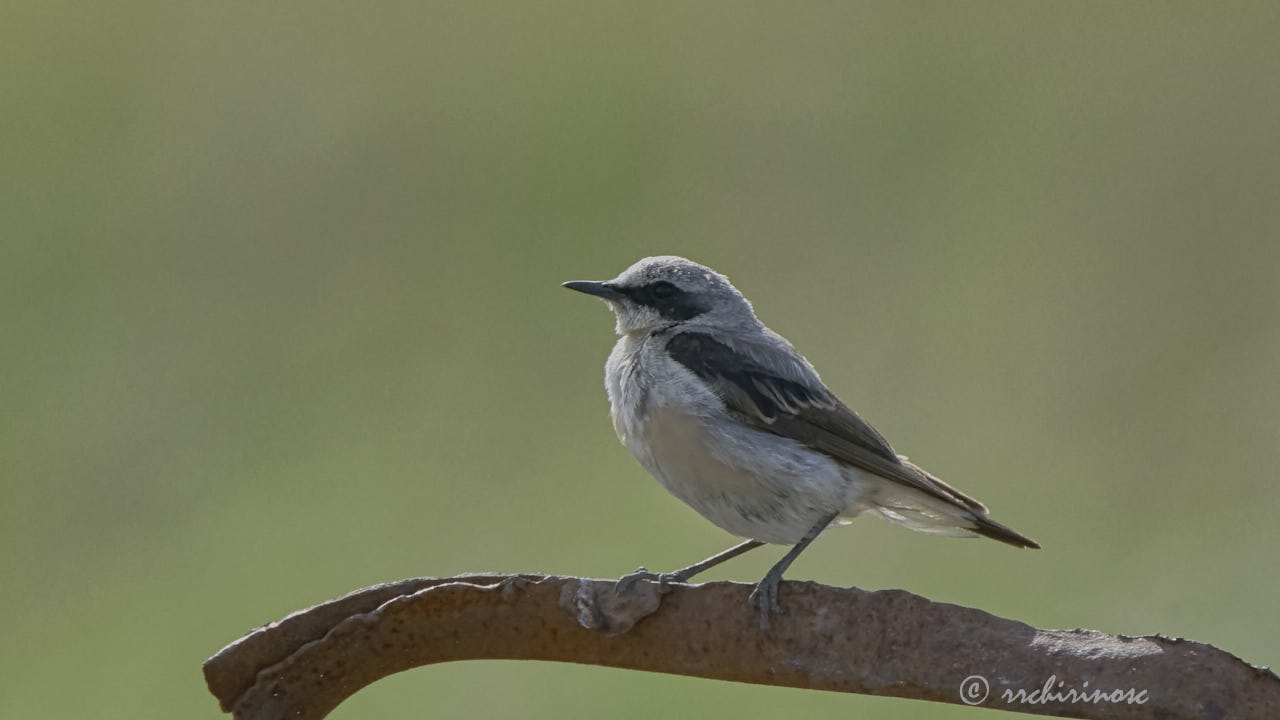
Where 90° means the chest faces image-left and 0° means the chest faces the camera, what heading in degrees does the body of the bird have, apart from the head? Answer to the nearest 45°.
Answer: approximately 90°
